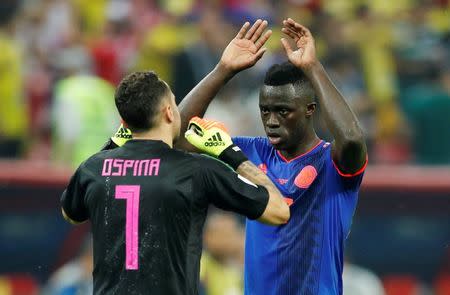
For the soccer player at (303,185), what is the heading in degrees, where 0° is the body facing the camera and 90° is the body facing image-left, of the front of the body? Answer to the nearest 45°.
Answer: approximately 45°

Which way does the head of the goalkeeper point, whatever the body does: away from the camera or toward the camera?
away from the camera

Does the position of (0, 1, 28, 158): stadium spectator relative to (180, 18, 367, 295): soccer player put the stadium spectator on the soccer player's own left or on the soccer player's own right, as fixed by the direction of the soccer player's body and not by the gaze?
on the soccer player's own right

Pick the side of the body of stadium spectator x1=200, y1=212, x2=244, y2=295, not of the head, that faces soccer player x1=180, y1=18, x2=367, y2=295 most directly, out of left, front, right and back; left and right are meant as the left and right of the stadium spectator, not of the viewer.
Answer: front

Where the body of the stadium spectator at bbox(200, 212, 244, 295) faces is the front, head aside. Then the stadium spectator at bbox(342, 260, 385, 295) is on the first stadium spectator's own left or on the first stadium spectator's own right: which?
on the first stadium spectator's own left

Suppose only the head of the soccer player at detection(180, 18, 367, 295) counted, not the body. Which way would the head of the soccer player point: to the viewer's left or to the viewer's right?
to the viewer's left

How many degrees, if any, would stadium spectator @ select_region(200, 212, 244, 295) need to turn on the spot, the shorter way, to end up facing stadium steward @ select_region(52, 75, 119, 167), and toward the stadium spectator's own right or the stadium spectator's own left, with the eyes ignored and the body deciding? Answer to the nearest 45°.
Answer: approximately 135° to the stadium spectator's own right

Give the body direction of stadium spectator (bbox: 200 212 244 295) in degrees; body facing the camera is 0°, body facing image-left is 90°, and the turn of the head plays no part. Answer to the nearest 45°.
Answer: approximately 0°
